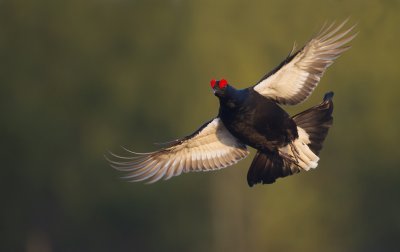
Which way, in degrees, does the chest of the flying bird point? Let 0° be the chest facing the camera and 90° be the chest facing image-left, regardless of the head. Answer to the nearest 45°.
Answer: approximately 45°
